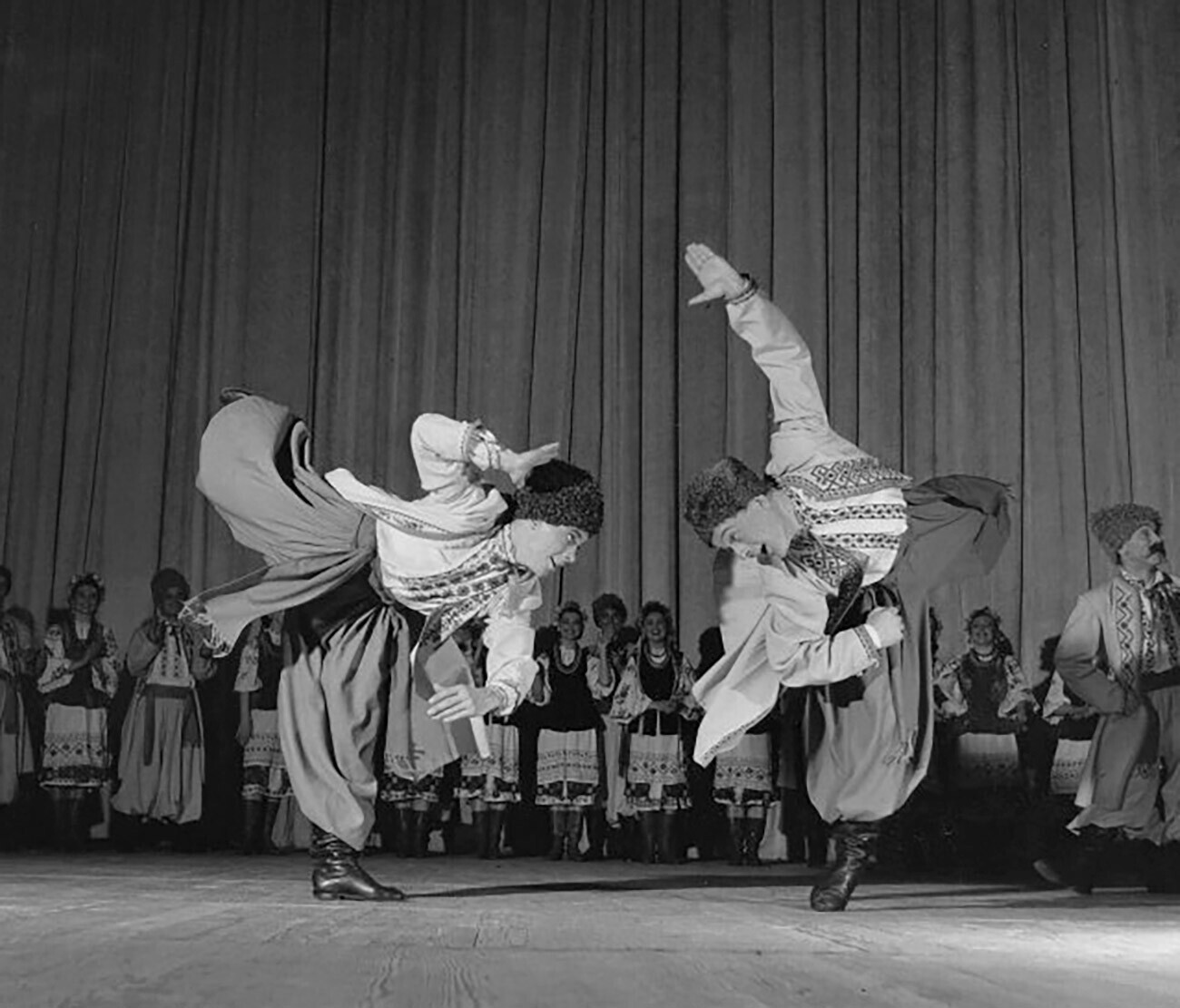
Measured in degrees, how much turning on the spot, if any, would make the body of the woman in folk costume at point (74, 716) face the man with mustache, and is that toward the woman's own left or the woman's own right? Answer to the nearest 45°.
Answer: approximately 45° to the woman's own left

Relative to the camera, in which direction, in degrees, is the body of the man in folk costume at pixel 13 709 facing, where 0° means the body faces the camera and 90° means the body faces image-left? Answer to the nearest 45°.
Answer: approximately 0°

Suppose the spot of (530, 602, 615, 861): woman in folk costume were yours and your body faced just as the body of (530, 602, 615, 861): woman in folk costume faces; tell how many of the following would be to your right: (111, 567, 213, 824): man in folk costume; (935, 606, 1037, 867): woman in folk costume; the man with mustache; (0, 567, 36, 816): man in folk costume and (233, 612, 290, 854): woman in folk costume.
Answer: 3

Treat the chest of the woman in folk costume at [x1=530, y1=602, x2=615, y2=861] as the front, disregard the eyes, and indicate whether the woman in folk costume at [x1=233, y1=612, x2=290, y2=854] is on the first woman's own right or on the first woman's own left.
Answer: on the first woman's own right

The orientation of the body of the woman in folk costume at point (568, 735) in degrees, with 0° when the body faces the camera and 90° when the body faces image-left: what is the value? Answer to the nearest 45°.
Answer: approximately 0°

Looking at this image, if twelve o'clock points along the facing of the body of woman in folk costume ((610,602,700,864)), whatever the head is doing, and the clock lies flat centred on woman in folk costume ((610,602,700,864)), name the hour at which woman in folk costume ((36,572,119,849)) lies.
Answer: woman in folk costume ((36,572,119,849)) is roughly at 3 o'clock from woman in folk costume ((610,602,700,864)).

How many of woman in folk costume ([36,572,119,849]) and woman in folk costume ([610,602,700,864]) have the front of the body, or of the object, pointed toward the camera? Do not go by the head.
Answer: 2

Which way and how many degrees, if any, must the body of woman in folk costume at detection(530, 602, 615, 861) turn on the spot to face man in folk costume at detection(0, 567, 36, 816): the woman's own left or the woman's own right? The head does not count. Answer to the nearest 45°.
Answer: approximately 90° to the woman's own right
